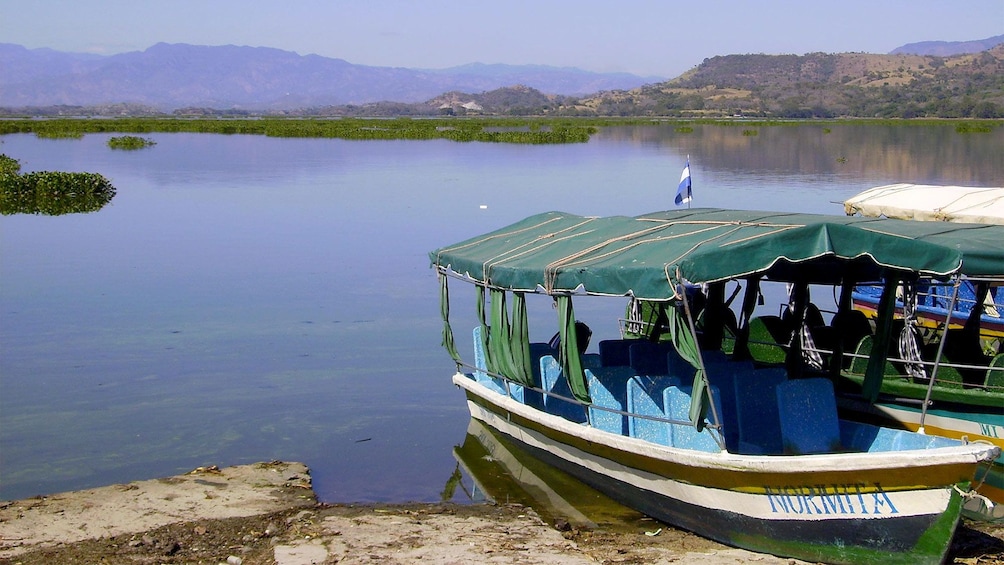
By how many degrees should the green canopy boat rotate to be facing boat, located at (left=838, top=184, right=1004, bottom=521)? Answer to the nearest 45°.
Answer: approximately 90° to its left

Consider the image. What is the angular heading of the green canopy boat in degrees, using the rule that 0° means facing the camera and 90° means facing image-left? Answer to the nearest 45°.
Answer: approximately 315°

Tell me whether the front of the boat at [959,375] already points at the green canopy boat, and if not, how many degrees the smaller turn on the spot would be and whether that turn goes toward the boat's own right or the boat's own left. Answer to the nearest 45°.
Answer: approximately 90° to the boat's own right

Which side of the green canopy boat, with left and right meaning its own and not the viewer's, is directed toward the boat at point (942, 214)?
left

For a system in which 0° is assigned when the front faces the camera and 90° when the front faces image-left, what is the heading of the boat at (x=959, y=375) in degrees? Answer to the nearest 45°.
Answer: approximately 315°
